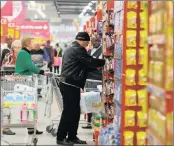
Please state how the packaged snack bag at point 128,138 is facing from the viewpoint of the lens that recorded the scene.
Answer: facing the viewer

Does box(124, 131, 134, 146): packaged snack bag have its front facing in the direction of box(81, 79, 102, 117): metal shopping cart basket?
no

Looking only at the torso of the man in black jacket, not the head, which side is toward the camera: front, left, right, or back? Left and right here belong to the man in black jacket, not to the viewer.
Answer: right

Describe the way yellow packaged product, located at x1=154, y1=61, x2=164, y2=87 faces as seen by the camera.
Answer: facing the viewer and to the left of the viewer

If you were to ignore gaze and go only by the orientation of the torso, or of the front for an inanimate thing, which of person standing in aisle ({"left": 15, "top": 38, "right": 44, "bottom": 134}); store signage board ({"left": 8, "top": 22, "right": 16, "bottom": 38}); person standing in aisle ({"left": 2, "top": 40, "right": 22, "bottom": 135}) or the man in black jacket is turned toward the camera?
the store signage board

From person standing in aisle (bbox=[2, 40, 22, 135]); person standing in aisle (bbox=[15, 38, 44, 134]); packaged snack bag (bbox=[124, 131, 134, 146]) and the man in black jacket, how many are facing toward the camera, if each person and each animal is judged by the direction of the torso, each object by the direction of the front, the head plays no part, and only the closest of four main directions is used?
1

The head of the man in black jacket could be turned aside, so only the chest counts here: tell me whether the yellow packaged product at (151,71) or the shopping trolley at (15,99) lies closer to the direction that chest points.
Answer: the yellow packaged product

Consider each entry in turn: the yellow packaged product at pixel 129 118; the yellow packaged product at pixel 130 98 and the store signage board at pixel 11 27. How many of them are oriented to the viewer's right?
0

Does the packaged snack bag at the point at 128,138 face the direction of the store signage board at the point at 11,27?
no

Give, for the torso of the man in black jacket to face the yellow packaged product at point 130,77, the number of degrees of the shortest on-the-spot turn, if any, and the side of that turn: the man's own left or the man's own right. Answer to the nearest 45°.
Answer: approximately 45° to the man's own right
